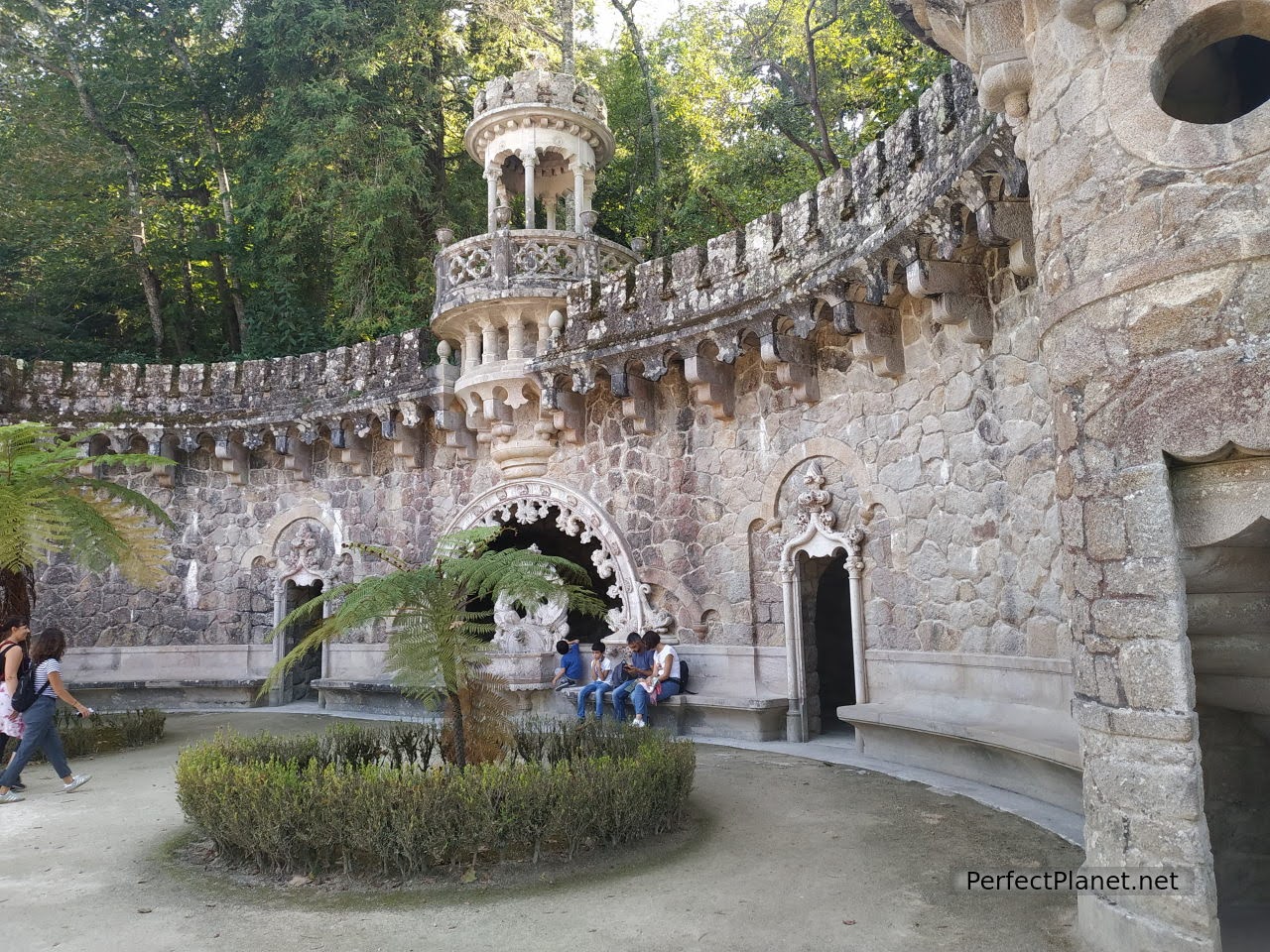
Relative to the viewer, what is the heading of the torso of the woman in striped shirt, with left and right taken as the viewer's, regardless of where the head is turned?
facing to the right of the viewer

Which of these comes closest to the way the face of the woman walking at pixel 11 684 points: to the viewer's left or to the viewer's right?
to the viewer's right

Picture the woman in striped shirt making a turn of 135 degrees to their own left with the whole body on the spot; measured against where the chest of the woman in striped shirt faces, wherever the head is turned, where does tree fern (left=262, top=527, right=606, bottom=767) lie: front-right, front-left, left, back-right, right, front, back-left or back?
back
